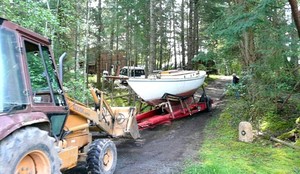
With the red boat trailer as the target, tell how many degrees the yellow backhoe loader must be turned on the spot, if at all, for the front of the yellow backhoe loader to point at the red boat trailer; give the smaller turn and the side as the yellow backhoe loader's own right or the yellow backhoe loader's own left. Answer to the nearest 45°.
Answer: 0° — it already faces it

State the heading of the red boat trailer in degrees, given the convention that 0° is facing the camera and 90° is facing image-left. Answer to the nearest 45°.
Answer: approximately 45°

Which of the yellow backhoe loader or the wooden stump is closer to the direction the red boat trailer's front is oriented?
the yellow backhoe loader

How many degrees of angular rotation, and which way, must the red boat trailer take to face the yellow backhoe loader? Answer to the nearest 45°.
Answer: approximately 45° to its left

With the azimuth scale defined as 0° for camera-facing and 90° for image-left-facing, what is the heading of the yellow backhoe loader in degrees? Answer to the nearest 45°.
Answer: approximately 225°

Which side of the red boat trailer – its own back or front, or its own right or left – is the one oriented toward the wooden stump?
left
